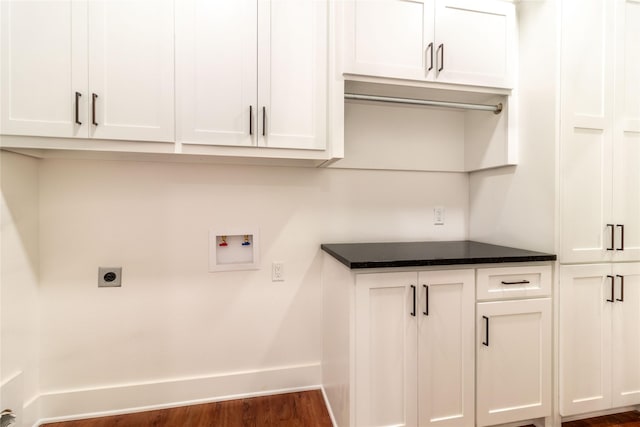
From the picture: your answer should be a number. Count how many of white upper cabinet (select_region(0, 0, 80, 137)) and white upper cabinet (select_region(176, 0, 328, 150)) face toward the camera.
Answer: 2

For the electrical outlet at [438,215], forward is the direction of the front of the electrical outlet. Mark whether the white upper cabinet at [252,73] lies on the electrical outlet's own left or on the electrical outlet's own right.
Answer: on the electrical outlet's own right

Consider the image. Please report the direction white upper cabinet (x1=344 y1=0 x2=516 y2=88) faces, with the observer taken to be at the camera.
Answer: facing the viewer and to the right of the viewer

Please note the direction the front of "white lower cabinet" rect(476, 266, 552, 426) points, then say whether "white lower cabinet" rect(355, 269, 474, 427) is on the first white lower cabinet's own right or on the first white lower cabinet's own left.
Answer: on the first white lower cabinet's own right

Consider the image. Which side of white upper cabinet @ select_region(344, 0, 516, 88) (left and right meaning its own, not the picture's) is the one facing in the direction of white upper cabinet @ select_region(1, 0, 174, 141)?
right

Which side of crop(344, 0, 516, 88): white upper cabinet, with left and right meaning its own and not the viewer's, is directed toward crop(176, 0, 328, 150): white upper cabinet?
right
